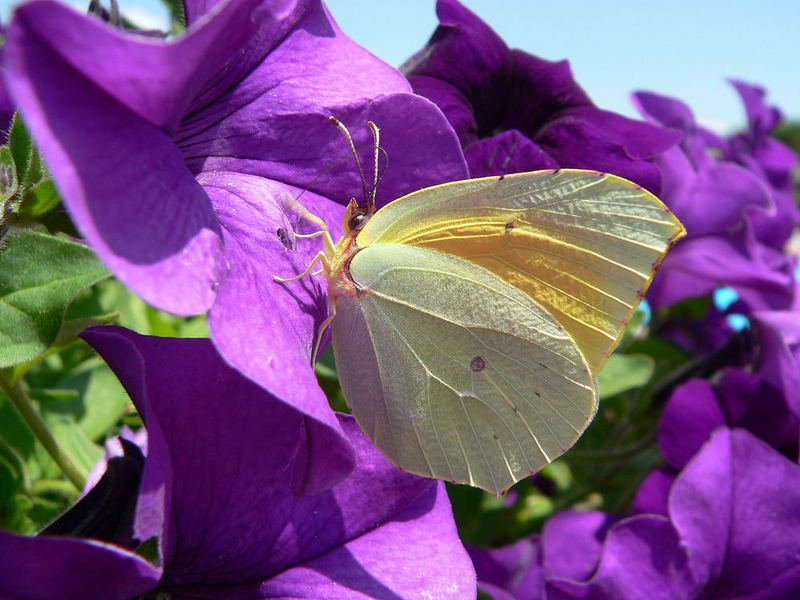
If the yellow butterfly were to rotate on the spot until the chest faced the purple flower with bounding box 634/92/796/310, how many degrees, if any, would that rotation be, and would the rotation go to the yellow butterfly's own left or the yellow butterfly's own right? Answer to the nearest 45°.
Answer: approximately 135° to the yellow butterfly's own right

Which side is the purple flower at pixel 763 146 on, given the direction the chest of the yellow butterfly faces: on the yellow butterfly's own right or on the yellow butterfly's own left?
on the yellow butterfly's own right

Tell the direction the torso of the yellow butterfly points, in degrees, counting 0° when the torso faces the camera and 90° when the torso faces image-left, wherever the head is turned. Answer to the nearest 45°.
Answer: approximately 90°

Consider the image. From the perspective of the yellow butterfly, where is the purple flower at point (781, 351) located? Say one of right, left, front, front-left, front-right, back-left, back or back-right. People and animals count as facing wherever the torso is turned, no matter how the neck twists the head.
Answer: back-right

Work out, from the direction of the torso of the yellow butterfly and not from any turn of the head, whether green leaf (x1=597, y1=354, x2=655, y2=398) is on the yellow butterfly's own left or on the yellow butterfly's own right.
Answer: on the yellow butterfly's own right
